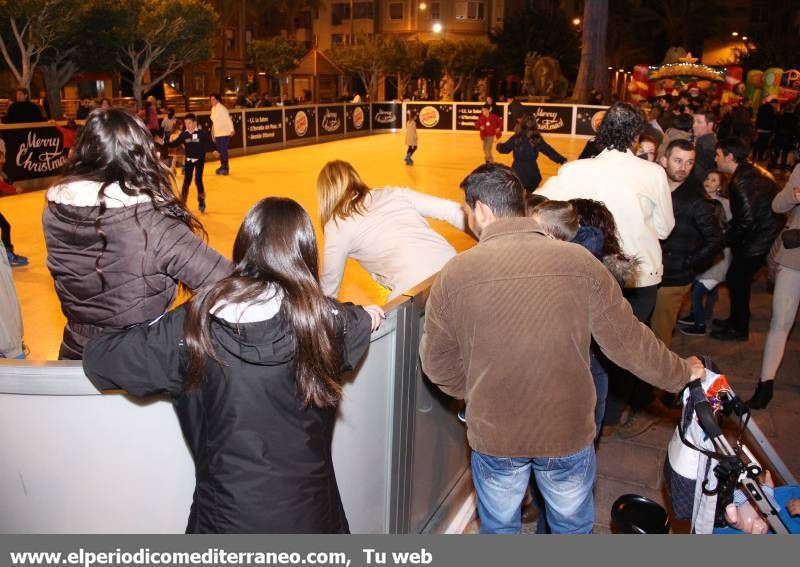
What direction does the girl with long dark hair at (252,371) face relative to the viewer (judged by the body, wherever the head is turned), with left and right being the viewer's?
facing away from the viewer

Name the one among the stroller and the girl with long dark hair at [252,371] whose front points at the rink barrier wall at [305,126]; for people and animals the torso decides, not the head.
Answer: the girl with long dark hair

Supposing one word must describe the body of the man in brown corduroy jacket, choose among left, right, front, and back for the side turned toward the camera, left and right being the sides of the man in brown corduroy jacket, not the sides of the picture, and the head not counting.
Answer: back

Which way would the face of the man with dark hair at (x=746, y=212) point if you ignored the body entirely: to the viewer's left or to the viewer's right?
to the viewer's left

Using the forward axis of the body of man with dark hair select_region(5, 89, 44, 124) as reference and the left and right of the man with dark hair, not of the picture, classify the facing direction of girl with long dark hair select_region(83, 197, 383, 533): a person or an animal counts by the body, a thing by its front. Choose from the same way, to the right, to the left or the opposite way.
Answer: the opposite way

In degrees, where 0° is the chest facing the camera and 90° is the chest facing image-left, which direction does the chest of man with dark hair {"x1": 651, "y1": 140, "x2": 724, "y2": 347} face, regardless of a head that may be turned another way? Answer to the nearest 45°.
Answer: approximately 45°

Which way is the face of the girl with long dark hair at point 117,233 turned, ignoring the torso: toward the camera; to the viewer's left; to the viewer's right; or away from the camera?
away from the camera

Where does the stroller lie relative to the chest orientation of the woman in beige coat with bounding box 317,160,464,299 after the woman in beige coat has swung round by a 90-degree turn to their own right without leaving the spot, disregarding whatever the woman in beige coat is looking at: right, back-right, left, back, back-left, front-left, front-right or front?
right

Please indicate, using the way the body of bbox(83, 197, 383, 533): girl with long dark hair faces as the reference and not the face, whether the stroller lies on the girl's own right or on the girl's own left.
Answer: on the girl's own right

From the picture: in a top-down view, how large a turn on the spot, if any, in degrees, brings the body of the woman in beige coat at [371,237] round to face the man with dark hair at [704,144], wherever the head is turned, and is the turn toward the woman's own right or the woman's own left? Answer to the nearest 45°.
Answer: approximately 90° to the woman's own right

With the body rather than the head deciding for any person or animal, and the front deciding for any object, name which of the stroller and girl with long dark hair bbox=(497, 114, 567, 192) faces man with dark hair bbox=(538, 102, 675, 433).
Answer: the girl with long dark hair
